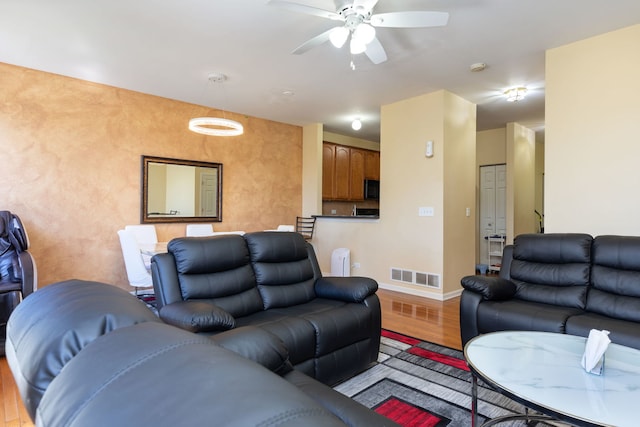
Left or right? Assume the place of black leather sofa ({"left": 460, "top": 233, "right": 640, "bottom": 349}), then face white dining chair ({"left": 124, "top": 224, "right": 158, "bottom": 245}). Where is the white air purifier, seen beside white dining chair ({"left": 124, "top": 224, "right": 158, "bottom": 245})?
right

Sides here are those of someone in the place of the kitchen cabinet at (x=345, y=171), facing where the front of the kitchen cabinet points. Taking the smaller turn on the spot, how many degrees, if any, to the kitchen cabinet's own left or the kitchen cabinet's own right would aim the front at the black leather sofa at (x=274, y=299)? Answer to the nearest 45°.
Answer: approximately 45° to the kitchen cabinet's own right

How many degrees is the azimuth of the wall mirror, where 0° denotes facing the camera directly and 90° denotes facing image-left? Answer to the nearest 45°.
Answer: approximately 315°

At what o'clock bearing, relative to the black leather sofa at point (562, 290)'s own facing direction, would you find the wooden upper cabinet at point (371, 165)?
The wooden upper cabinet is roughly at 3 o'clock from the black leather sofa.

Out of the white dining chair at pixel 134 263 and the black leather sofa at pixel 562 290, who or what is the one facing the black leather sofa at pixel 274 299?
the black leather sofa at pixel 562 290

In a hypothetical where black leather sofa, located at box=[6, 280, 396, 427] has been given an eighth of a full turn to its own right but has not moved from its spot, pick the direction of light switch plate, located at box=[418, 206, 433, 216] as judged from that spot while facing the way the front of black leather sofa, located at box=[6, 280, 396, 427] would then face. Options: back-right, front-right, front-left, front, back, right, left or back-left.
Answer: front-left

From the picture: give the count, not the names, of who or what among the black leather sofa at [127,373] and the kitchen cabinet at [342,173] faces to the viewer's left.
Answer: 0

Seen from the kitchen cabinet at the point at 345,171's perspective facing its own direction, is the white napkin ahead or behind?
ahead

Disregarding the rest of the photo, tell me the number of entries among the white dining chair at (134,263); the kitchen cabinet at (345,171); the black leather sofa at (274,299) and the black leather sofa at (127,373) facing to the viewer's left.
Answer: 0

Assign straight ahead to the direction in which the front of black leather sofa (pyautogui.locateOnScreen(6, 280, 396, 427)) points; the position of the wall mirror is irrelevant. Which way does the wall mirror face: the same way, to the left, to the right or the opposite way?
to the right

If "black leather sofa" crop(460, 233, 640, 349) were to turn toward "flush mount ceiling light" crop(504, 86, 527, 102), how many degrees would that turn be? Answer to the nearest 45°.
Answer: approximately 135° to its right

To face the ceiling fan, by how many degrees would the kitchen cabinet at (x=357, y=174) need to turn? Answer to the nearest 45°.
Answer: approximately 45° to its right

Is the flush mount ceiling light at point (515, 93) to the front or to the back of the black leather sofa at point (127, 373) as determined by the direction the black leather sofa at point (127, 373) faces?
to the front

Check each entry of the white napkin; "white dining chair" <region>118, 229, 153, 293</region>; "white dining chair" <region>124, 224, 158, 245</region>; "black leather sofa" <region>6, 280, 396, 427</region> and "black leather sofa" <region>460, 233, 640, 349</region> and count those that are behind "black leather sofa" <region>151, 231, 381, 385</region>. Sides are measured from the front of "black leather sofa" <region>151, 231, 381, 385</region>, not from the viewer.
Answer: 2

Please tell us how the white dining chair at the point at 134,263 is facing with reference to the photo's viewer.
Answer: facing away from the viewer and to the right of the viewer
